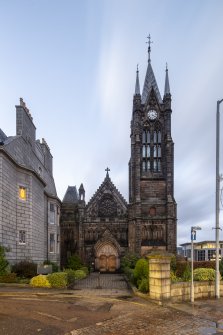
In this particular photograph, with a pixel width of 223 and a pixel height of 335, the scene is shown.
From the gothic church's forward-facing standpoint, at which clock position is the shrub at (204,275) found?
The shrub is roughly at 12 o'clock from the gothic church.

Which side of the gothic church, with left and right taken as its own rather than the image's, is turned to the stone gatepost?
front

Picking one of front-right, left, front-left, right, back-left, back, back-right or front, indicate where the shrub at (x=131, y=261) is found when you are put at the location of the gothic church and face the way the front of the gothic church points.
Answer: front

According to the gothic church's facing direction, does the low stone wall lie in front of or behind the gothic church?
in front

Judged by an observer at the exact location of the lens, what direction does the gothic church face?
facing the viewer

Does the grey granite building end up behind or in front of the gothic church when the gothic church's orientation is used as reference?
in front

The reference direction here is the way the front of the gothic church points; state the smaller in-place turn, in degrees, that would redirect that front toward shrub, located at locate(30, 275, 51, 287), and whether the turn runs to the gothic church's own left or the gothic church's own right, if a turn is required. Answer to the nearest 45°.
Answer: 0° — it already faces it

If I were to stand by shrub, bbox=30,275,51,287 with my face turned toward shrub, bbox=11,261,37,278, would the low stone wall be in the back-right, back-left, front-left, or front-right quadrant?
back-right
